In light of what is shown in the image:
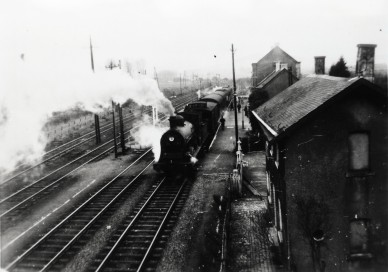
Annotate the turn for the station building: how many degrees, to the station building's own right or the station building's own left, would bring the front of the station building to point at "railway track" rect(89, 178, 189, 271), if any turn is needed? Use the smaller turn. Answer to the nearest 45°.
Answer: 0° — it already faces it

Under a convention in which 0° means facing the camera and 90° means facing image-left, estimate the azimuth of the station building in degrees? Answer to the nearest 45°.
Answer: approximately 90°

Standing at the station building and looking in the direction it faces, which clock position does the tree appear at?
The tree is roughly at 3 o'clock from the station building.

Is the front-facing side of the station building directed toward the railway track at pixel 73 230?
yes

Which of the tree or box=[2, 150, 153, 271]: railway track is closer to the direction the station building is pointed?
the railway track

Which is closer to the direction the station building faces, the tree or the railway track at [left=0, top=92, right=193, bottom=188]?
the railway track
